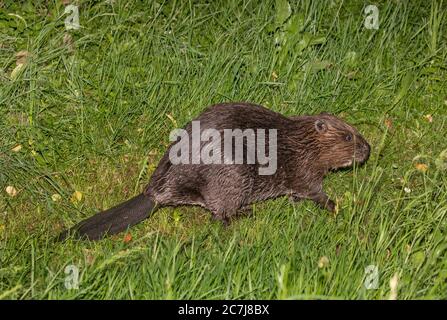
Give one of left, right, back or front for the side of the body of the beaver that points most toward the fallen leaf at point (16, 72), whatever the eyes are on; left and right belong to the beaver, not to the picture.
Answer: back

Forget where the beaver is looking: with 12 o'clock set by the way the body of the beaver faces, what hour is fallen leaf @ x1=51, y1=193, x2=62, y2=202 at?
The fallen leaf is roughly at 6 o'clock from the beaver.

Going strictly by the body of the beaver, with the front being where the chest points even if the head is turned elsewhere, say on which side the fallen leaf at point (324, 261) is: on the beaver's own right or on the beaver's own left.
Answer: on the beaver's own right

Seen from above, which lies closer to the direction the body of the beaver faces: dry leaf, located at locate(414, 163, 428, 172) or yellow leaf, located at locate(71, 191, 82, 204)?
the dry leaf

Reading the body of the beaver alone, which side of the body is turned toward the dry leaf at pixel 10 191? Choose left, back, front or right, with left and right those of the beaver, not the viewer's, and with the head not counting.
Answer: back

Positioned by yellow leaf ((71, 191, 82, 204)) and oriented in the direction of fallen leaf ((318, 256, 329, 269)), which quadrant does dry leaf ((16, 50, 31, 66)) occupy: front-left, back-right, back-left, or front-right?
back-left

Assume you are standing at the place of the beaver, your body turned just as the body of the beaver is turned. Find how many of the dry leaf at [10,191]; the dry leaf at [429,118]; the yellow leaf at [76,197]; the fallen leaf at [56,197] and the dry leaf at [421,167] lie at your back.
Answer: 3

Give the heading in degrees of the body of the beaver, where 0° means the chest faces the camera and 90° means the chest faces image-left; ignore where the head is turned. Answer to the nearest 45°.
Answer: approximately 270°

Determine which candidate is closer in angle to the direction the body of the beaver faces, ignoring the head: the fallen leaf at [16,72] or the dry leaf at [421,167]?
the dry leaf

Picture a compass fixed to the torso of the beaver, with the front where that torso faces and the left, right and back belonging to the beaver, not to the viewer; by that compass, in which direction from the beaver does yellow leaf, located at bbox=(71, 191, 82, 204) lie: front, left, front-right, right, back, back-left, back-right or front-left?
back

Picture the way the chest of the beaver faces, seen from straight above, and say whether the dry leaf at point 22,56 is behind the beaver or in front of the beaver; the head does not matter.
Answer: behind
